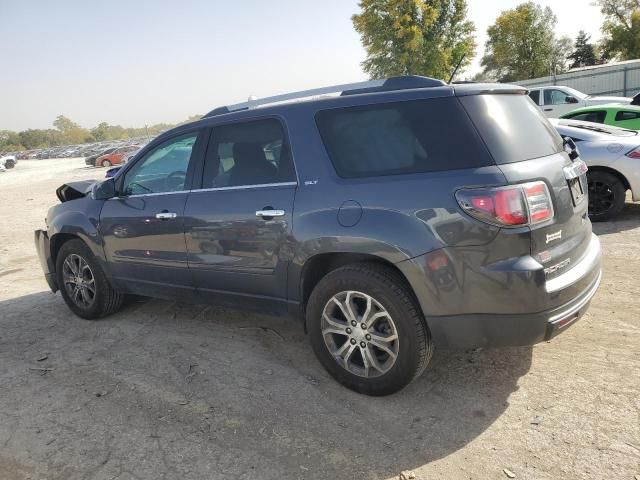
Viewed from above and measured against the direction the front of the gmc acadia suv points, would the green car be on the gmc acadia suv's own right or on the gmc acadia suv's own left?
on the gmc acadia suv's own right

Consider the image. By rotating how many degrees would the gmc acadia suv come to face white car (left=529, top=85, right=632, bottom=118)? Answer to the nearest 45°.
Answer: approximately 90° to its right

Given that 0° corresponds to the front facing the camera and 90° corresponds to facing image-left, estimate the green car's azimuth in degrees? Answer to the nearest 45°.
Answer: approximately 90°

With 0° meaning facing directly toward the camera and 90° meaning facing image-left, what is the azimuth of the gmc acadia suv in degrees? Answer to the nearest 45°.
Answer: approximately 135°

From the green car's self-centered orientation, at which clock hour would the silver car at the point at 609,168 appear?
The silver car is roughly at 9 o'clock from the green car.

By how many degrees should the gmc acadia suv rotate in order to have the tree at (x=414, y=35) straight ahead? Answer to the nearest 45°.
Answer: approximately 45° to its right

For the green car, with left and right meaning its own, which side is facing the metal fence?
right
